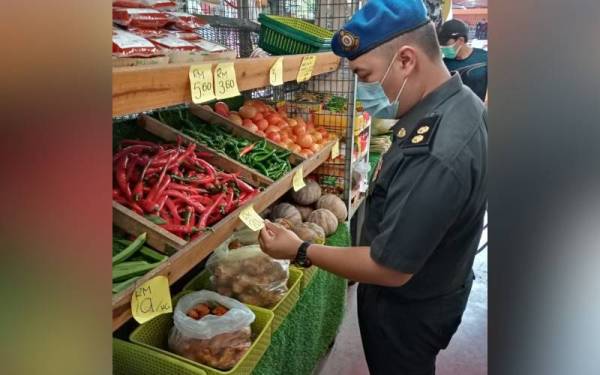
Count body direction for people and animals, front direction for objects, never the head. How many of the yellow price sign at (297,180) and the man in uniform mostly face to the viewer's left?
1

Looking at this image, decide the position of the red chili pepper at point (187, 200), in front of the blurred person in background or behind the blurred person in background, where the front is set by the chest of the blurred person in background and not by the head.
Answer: in front

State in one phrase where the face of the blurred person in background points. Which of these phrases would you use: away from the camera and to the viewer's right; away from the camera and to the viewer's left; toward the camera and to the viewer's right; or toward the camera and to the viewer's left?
toward the camera and to the viewer's left

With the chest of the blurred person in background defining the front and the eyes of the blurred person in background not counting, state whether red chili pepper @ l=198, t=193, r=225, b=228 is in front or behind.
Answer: in front

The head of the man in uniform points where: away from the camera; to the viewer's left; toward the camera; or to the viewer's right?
to the viewer's left

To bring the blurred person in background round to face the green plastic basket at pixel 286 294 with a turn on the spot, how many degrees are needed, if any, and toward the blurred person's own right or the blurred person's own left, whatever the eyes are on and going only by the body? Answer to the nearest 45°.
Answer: approximately 45° to the blurred person's own left

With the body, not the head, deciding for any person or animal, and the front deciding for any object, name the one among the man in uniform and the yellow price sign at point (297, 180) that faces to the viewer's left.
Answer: the man in uniform

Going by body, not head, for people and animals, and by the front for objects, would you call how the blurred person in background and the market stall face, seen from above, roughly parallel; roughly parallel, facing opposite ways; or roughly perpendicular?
roughly perpendicular

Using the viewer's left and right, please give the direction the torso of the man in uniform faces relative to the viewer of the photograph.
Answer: facing to the left of the viewer
